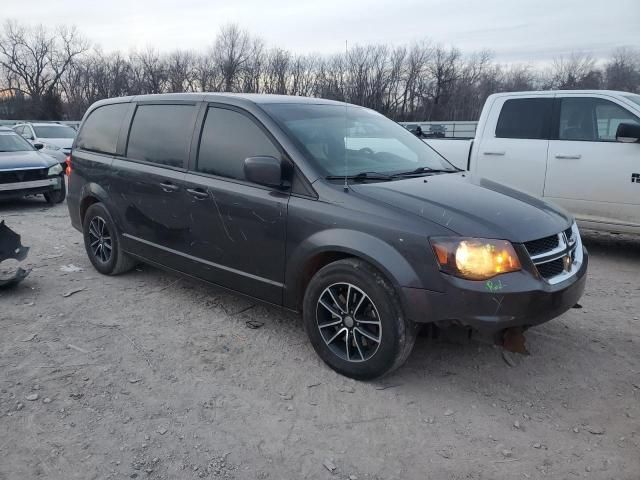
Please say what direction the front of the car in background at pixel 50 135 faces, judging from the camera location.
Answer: facing the viewer and to the right of the viewer

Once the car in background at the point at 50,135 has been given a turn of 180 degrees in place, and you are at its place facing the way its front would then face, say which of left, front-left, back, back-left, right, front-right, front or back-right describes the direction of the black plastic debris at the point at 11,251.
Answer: back-left

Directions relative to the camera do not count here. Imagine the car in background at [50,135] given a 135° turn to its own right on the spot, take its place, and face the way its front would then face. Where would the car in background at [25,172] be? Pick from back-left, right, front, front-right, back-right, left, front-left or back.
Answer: left

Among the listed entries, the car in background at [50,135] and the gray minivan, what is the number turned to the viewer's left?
0

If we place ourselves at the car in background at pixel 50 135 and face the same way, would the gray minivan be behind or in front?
in front

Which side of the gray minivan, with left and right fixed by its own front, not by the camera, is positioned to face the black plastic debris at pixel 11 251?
back

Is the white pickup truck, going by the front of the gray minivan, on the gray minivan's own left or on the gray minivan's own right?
on the gray minivan's own left

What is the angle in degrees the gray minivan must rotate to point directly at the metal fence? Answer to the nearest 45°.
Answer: approximately 135° to its left
